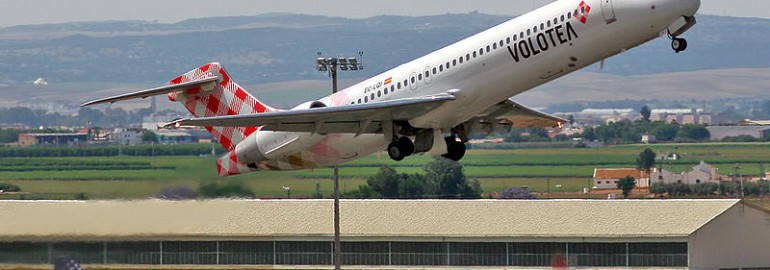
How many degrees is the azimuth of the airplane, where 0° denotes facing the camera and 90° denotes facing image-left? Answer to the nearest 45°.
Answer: approximately 315°

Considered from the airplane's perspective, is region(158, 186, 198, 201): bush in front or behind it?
behind
